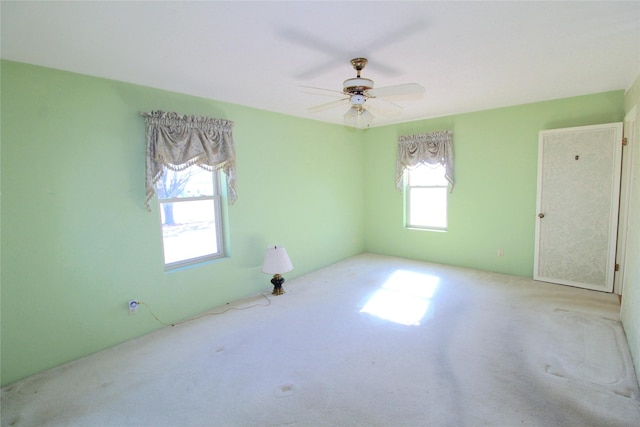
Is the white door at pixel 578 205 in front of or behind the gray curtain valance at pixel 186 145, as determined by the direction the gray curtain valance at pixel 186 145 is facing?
in front

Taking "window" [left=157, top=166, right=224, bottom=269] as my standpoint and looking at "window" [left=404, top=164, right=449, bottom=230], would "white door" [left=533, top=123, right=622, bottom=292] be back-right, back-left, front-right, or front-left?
front-right

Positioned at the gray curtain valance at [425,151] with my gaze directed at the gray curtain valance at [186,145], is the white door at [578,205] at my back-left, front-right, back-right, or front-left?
back-left

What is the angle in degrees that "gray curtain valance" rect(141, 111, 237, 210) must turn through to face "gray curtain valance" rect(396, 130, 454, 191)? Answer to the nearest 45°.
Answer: approximately 45° to its left

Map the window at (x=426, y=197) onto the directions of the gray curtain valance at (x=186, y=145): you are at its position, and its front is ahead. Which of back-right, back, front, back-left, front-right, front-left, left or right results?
front-left
